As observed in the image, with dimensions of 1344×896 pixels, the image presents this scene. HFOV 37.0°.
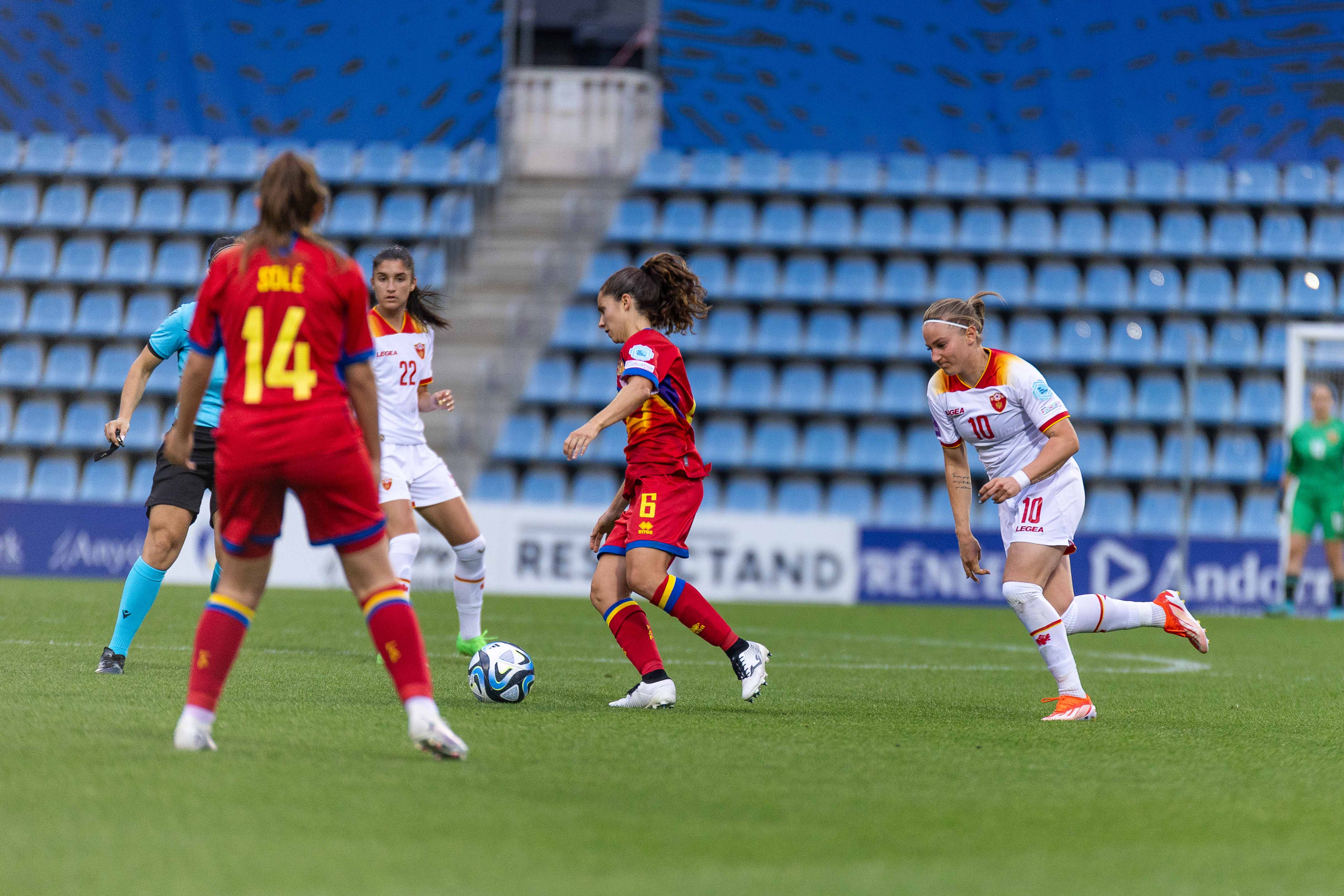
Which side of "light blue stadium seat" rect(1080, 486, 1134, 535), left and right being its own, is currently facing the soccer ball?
front

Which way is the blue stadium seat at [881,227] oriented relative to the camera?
toward the camera

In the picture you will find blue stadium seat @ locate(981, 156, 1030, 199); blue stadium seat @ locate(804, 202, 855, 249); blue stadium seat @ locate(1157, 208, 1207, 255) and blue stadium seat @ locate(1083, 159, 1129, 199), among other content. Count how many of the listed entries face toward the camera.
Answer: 4

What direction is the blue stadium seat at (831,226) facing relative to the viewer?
toward the camera

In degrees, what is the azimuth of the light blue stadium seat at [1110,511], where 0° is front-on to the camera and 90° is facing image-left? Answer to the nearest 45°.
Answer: approximately 0°

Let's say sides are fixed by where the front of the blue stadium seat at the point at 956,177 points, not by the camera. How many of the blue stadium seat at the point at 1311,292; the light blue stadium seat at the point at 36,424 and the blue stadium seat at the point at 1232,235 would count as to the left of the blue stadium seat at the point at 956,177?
2

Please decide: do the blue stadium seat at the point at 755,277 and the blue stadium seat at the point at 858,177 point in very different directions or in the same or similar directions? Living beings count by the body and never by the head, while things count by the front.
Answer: same or similar directions

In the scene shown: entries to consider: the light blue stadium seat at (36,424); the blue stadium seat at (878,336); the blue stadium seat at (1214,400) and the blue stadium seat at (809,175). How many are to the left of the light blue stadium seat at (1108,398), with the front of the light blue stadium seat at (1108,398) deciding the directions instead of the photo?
1

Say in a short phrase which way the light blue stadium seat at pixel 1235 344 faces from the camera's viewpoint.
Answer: facing the viewer

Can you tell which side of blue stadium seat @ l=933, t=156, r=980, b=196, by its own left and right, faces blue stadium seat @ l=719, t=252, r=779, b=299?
right

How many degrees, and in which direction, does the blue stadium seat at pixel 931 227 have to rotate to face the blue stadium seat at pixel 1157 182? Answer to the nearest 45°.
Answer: approximately 90° to its left

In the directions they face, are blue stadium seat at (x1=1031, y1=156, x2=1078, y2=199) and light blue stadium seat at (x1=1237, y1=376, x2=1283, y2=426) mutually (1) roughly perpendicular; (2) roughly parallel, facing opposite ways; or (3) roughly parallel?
roughly parallel

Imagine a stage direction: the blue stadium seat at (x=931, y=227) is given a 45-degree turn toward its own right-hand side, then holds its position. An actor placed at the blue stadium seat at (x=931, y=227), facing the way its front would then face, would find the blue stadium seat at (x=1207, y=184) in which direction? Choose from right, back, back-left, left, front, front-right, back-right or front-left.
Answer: back-left

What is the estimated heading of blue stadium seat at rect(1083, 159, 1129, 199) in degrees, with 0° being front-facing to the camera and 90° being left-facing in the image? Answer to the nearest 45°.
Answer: approximately 0°
